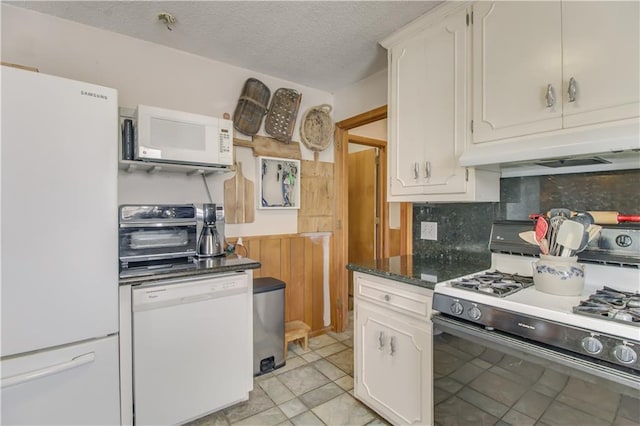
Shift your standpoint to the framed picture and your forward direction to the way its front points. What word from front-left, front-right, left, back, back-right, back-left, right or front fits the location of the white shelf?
right

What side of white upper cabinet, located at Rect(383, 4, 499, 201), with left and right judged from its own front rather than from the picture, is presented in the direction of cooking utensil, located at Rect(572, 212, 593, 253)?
left

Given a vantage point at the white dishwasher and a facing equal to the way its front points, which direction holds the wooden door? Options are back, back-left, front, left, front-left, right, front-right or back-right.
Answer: left

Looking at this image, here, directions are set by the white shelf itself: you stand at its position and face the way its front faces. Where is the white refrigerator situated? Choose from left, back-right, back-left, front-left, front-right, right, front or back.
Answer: right

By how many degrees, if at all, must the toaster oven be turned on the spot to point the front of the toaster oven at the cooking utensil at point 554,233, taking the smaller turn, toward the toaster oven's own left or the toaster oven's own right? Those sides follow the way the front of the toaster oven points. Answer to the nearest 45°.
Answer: approximately 45° to the toaster oven's own left

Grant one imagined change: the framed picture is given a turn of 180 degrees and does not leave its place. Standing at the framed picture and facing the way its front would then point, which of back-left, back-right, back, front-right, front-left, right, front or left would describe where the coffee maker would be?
left

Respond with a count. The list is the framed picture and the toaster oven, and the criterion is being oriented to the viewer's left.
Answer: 0

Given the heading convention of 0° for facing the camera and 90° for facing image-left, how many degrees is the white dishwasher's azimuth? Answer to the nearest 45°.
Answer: approximately 315°

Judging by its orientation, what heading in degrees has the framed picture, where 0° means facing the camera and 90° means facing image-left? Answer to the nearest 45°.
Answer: approximately 315°

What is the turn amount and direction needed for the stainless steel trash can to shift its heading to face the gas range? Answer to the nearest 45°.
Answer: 0° — it already faces it

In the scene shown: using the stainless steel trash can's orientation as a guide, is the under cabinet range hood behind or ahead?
ahead
